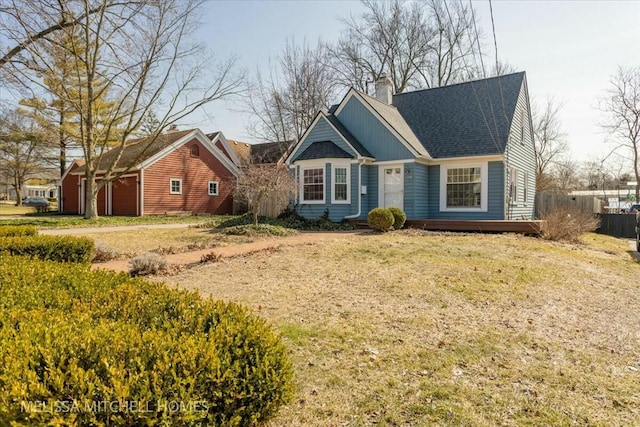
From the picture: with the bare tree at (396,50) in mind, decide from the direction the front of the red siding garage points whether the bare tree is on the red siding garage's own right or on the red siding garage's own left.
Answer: on the red siding garage's own left

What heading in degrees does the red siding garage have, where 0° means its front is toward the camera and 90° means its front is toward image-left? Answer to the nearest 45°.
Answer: approximately 45°

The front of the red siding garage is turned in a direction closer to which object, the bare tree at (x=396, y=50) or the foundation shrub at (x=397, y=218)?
the foundation shrub

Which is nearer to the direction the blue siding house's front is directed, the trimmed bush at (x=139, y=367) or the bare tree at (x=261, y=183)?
the trimmed bush

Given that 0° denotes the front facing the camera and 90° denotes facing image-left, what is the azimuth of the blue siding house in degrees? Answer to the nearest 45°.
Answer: approximately 0°

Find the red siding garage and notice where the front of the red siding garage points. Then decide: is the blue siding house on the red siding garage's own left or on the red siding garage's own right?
on the red siding garage's own left

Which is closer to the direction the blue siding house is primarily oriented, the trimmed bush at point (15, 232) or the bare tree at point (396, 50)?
the trimmed bush
